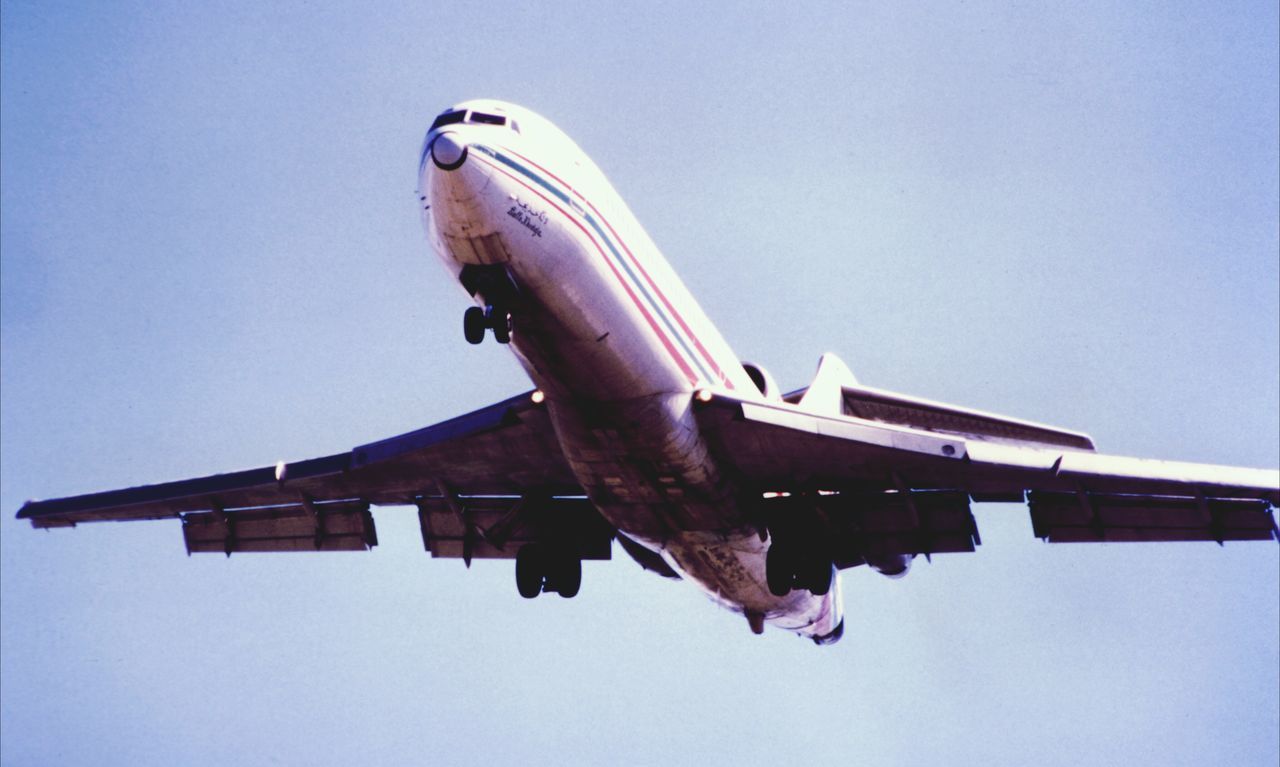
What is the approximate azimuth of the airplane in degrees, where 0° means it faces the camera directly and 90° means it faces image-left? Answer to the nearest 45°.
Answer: approximately 45°
